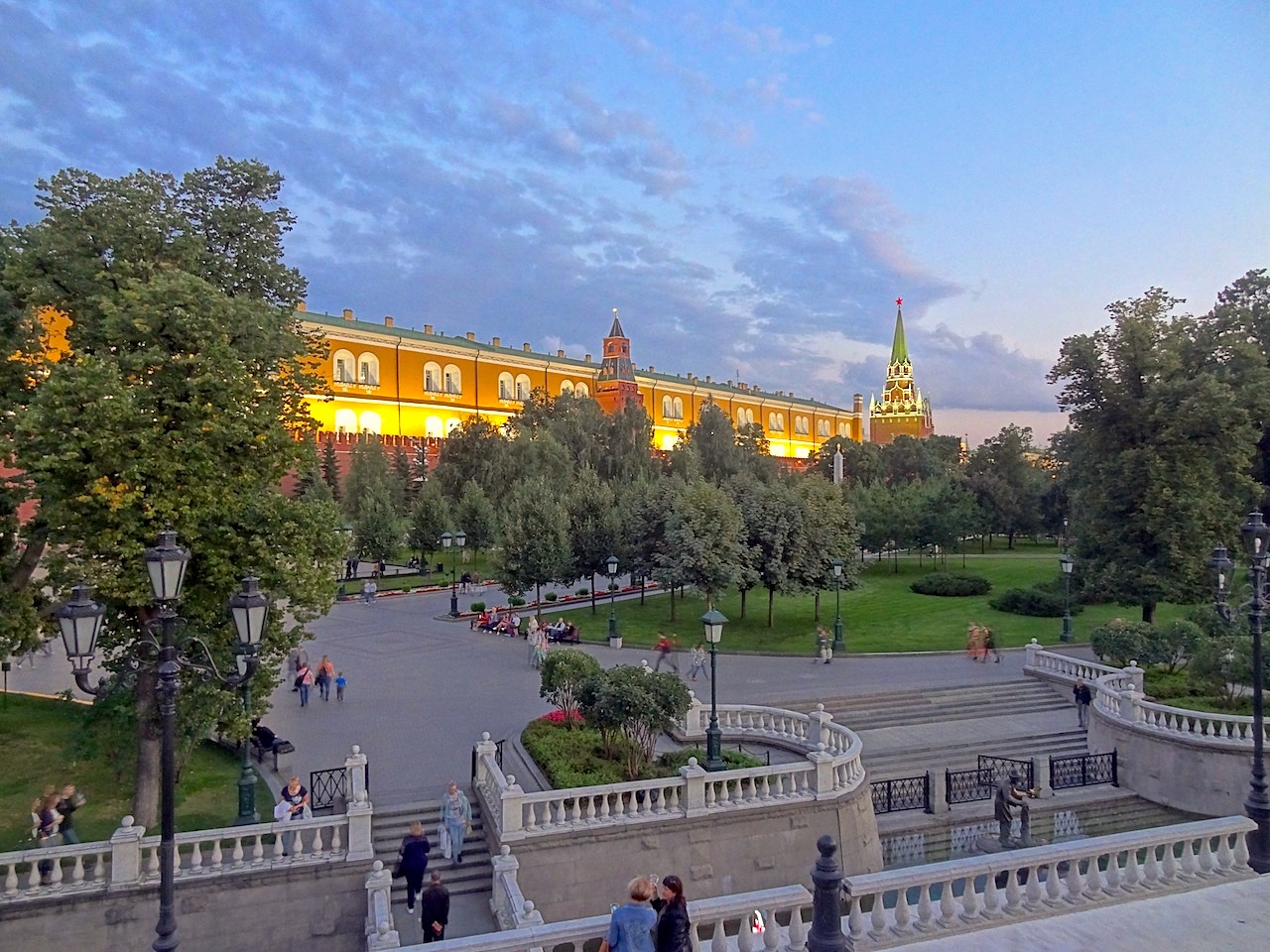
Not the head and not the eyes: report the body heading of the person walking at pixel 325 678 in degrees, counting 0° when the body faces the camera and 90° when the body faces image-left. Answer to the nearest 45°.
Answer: approximately 180°

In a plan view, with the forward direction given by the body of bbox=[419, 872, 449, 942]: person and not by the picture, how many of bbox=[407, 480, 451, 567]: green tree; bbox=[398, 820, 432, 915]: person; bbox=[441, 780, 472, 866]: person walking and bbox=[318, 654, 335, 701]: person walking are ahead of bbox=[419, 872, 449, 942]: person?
4

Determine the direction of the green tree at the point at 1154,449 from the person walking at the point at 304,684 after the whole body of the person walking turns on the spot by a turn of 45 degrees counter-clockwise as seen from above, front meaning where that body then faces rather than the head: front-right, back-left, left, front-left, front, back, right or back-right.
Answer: back-right

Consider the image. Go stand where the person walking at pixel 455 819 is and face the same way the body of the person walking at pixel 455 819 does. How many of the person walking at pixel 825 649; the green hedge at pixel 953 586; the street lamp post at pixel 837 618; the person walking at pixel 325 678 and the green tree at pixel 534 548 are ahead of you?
0

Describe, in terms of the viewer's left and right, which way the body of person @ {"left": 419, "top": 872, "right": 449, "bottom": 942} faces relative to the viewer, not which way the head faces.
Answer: facing away from the viewer

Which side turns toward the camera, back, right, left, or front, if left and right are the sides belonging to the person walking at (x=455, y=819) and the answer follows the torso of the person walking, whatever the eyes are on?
front

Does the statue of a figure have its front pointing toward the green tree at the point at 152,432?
no
